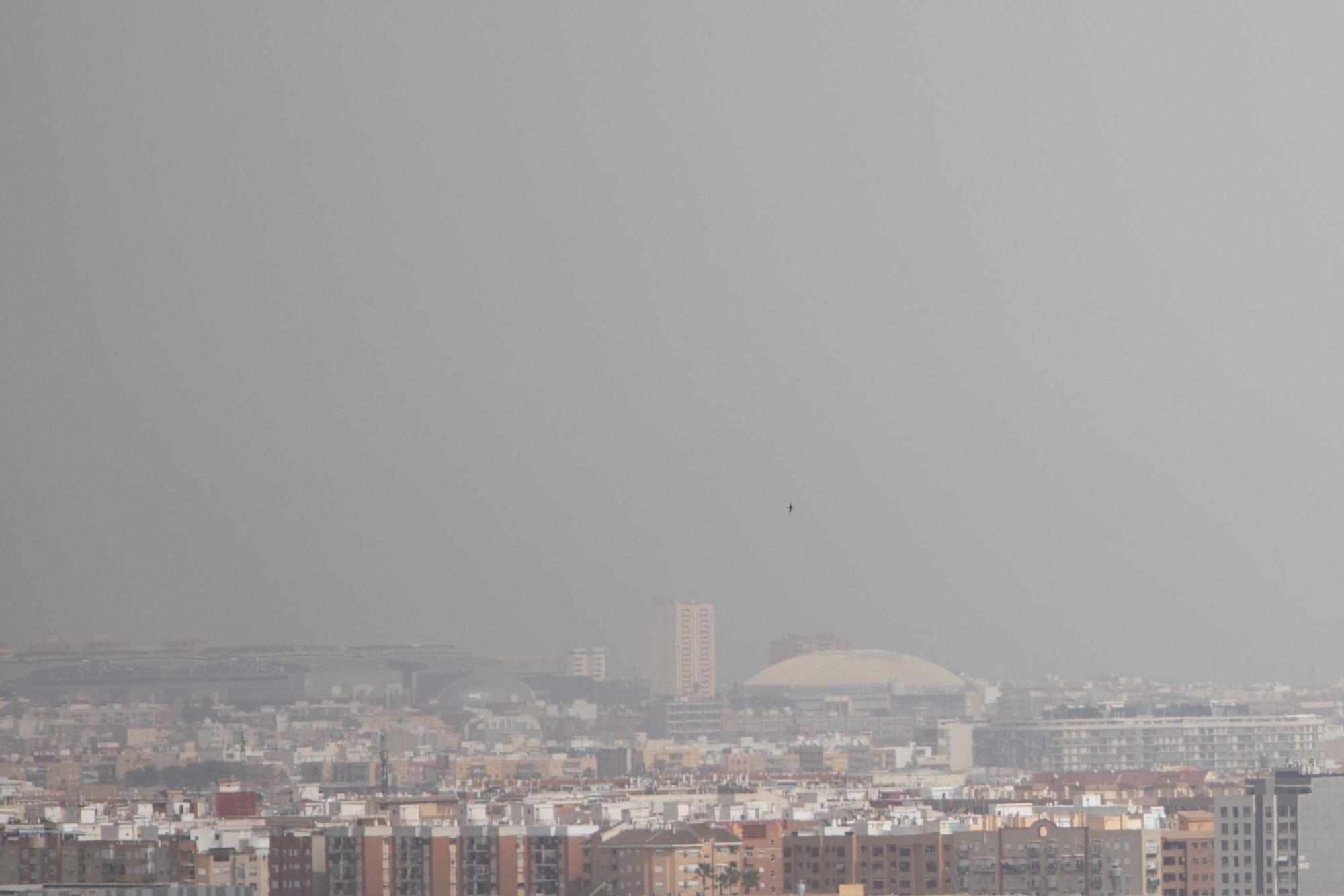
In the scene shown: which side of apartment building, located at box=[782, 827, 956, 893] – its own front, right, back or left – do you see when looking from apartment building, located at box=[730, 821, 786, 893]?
right

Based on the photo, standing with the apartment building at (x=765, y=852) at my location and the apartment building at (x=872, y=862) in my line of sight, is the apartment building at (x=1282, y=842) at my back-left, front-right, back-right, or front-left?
front-left

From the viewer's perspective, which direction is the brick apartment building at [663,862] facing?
toward the camera

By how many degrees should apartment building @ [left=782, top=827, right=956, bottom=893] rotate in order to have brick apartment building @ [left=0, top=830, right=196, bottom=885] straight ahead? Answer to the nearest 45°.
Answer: approximately 90° to its right

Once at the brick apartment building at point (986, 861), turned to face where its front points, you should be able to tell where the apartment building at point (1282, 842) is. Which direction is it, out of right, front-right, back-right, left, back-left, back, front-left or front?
back-left

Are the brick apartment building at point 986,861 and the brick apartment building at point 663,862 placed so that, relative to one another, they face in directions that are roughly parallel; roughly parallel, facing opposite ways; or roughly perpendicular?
roughly parallel

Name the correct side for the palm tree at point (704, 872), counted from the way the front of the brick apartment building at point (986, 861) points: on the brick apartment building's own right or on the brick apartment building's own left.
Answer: on the brick apartment building's own right

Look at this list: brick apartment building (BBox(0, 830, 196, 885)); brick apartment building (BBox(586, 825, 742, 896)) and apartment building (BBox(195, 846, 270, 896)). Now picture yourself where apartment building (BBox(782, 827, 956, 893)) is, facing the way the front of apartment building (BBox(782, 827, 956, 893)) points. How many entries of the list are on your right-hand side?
3

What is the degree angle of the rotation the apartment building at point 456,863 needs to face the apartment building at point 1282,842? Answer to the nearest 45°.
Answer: approximately 90° to its left

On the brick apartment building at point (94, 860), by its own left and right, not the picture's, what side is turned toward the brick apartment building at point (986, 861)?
left

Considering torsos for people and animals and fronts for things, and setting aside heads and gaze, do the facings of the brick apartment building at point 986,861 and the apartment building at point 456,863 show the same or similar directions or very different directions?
same or similar directions

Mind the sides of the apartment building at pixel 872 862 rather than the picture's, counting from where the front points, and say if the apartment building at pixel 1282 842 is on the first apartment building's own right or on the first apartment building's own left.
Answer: on the first apartment building's own left

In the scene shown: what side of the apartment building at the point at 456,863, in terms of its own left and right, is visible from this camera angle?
front

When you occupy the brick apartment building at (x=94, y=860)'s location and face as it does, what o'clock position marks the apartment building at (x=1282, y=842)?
The apartment building is roughly at 9 o'clock from the brick apartment building.

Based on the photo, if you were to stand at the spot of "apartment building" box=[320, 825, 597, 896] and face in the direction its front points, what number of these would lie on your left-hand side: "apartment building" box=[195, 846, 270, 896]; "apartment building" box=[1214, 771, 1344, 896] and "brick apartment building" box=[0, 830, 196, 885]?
1

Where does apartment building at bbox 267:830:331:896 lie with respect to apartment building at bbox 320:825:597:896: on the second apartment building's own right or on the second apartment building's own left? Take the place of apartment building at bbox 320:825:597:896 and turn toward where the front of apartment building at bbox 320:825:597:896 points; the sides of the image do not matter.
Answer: on the second apartment building's own right

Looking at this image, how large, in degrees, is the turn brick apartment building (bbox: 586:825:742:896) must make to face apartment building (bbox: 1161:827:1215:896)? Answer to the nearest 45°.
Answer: approximately 90° to its left
